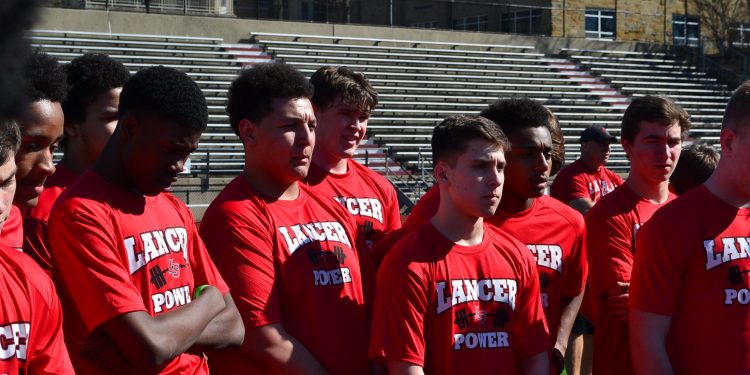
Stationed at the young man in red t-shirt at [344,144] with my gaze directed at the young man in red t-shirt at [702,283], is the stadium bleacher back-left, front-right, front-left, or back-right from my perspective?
back-left

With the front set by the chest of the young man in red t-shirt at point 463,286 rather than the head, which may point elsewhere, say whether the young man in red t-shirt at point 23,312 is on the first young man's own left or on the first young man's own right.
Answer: on the first young man's own right

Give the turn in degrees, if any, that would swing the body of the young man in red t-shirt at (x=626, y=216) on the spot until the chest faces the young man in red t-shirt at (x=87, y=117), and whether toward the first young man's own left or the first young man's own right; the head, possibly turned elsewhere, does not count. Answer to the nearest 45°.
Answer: approximately 90° to the first young man's own right

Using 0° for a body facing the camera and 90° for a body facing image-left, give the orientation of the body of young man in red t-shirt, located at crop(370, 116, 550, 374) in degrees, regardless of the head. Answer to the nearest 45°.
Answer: approximately 315°

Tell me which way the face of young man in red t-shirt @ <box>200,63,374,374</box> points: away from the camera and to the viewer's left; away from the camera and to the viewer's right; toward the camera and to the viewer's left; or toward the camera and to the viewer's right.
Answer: toward the camera and to the viewer's right

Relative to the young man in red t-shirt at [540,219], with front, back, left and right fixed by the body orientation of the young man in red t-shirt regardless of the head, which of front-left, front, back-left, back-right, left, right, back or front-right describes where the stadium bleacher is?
back-left
